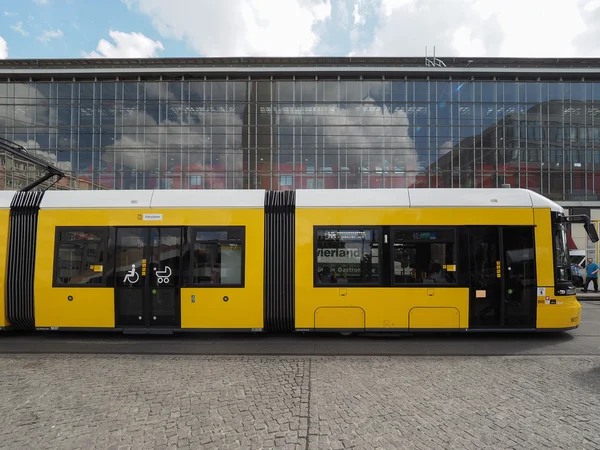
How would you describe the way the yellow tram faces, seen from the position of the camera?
facing to the right of the viewer

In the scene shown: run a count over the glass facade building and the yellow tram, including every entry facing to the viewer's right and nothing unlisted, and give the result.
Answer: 1

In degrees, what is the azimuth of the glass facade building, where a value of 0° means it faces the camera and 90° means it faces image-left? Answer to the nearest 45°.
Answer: approximately 0°

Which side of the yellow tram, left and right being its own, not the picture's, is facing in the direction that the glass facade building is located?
left

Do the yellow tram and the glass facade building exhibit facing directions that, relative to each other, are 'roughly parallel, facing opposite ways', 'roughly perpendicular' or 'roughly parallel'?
roughly perpendicular

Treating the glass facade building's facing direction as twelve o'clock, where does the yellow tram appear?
The yellow tram is roughly at 12 o'clock from the glass facade building.
